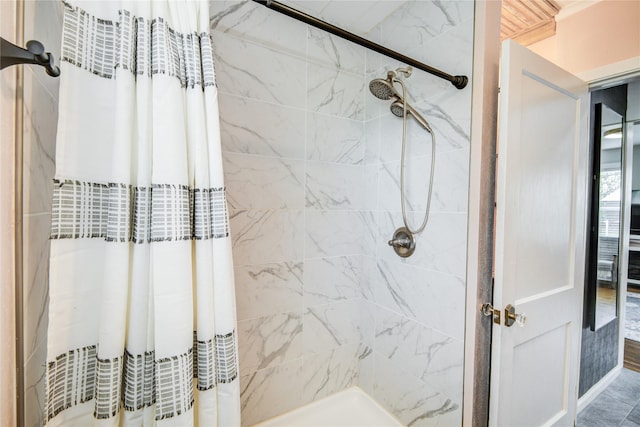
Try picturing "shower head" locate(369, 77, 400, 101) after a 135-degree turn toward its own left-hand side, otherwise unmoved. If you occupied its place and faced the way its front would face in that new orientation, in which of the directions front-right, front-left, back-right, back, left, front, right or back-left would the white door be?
front

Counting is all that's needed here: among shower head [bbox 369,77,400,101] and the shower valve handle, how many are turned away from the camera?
0

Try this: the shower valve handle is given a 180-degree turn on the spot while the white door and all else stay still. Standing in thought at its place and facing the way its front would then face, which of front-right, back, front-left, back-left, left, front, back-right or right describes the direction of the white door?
front-right

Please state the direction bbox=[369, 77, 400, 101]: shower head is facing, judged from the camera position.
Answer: facing the viewer and to the left of the viewer

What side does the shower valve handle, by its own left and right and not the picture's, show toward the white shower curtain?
front

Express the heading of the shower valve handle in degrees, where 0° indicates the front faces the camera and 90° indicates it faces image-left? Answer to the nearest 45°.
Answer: approximately 45°

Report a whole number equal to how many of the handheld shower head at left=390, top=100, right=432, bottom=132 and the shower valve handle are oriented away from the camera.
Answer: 0

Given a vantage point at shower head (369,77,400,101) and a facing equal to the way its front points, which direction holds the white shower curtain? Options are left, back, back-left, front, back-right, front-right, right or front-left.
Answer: front

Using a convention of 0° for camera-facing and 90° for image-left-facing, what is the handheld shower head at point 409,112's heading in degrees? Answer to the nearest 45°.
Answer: approximately 45°
